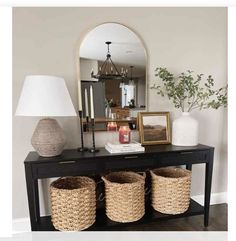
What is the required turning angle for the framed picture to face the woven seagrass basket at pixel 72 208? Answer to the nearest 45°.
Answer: approximately 45° to its right

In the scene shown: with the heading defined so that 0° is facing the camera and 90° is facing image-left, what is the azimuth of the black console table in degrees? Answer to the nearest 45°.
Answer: approximately 0°

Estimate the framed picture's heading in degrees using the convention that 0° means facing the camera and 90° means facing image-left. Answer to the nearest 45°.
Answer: approximately 0°
